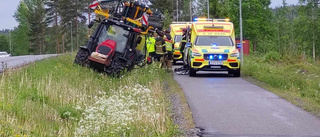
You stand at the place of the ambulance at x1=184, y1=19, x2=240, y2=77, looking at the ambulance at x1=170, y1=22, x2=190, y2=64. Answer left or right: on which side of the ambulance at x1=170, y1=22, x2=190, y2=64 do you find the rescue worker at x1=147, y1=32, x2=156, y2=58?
left

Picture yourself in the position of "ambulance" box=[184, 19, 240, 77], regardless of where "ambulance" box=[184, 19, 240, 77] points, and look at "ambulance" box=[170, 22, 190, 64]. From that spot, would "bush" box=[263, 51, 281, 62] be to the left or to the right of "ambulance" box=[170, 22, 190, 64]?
right

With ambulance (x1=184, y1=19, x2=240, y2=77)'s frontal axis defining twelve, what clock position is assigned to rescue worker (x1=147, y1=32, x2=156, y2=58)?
The rescue worker is roughly at 4 o'clock from the ambulance.

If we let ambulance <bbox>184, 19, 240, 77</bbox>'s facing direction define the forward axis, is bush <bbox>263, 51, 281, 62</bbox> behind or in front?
behind

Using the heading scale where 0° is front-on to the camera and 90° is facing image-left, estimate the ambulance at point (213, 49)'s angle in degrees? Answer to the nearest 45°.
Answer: approximately 0°

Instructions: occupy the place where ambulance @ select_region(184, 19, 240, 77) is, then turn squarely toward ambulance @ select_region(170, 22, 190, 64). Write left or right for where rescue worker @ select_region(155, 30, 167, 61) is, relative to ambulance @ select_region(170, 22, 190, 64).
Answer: left

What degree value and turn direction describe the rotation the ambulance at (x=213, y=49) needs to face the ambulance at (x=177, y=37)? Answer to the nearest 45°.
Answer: approximately 180°

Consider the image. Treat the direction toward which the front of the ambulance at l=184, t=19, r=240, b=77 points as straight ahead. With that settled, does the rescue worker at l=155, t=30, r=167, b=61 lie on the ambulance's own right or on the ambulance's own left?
on the ambulance's own right
